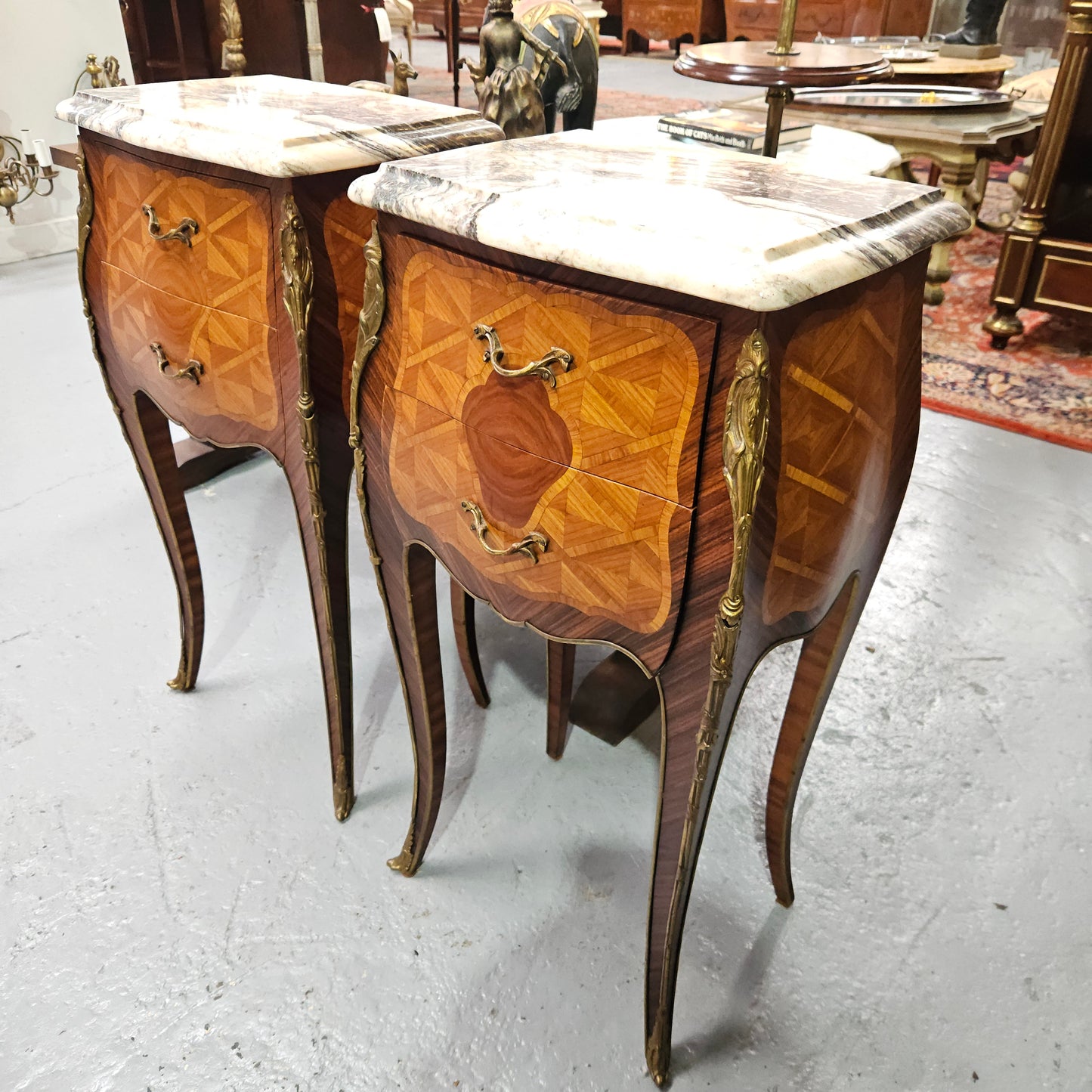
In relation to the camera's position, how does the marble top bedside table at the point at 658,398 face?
facing the viewer and to the left of the viewer

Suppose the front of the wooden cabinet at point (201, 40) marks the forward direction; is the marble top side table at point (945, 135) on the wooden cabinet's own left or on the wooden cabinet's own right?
on the wooden cabinet's own left

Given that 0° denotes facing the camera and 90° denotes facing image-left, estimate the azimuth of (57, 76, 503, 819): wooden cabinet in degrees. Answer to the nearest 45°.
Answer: approximately 45°

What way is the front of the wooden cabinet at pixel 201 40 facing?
toward the camera

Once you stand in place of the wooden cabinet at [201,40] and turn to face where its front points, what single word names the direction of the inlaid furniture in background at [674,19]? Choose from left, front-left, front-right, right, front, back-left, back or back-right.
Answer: back-left

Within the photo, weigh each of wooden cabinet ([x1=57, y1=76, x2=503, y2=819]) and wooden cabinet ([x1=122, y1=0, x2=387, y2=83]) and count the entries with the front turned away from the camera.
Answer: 0

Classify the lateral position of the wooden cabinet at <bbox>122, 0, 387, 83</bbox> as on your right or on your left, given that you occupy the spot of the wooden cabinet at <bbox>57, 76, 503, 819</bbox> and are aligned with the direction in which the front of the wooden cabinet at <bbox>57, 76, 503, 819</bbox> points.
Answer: on your right

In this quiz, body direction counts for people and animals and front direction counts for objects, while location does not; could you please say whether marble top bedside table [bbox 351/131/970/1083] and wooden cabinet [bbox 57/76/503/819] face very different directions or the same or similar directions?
same or similar directions

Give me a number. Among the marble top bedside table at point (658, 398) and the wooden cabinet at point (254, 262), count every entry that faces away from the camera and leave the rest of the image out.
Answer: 0
